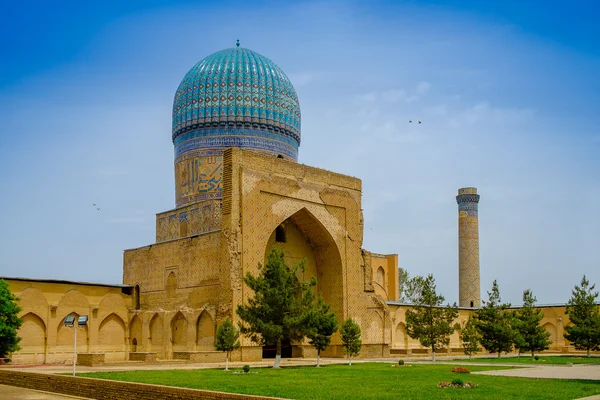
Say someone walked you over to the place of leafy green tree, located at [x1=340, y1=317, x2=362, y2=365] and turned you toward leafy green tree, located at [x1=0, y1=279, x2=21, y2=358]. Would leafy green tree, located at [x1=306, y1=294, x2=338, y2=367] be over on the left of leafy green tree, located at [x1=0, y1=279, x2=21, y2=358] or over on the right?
left

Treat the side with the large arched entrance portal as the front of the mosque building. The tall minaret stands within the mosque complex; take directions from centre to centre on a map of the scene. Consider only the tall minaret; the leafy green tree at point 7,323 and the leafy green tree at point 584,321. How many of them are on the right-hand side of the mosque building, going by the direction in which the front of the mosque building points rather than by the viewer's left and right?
1

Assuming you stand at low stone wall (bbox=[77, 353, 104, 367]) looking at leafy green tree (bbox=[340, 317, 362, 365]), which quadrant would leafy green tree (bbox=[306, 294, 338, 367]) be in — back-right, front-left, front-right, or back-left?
front-right

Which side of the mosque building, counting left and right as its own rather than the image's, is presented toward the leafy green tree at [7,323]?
right

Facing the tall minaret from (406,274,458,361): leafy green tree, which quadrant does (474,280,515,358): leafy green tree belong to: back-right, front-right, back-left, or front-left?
front-right

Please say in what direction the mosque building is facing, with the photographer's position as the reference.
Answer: facing the viewer and to the right of the viewer

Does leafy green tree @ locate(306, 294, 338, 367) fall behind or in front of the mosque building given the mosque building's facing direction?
in front

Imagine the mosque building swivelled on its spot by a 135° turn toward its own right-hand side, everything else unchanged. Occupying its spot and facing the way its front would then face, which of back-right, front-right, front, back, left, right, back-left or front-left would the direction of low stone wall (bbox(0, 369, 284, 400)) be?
left

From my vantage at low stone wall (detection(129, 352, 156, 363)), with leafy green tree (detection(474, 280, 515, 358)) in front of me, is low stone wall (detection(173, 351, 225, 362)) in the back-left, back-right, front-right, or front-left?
front-right

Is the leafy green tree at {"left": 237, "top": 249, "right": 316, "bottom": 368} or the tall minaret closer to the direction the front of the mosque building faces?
the leafy green tree

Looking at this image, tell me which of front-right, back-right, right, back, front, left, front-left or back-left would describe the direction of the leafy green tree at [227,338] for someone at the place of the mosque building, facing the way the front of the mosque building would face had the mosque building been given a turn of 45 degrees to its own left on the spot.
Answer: right
